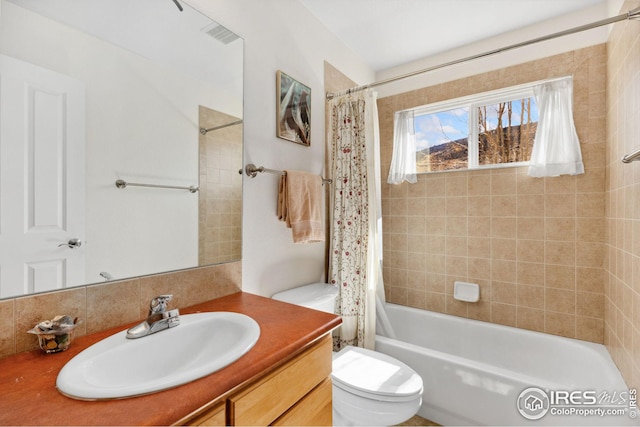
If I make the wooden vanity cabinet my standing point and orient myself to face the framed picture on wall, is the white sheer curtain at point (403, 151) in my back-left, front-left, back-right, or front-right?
front-right

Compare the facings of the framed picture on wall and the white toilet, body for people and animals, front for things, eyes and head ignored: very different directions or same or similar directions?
same or similar directions

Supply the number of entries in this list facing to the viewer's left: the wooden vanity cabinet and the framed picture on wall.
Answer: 0

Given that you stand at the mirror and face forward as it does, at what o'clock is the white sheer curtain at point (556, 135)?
The white sheer curtain is roughly at 11 o'clock from the mirror.

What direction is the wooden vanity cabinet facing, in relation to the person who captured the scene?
facing the viewer and to the right of the viewer

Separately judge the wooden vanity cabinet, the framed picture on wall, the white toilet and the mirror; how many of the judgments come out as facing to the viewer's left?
0

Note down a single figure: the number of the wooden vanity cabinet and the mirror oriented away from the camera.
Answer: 0

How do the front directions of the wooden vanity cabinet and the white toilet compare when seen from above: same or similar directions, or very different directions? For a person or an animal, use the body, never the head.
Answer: same or similar directions

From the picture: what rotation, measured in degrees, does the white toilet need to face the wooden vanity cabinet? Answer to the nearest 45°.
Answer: approximately 90° to its right

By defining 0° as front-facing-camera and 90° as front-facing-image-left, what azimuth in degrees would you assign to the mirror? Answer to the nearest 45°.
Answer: approximately 315°

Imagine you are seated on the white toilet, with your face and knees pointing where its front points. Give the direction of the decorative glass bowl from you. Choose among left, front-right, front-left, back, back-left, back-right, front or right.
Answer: right
